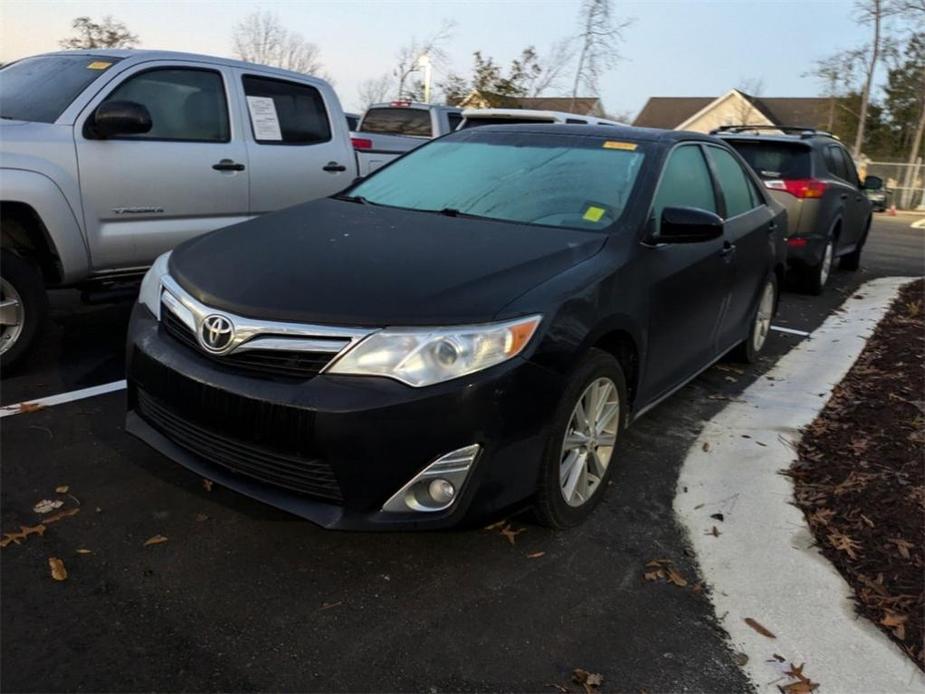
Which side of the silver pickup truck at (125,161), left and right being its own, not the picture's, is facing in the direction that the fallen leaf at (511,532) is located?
left

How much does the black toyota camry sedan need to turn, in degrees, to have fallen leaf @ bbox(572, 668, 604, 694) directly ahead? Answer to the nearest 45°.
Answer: approximately 90° to its left

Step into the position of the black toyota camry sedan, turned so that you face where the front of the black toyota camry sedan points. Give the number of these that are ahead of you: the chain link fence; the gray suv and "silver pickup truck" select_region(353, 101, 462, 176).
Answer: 0

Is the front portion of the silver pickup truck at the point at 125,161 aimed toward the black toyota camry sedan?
no

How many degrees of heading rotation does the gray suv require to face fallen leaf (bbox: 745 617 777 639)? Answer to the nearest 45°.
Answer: approximately 135° to its right

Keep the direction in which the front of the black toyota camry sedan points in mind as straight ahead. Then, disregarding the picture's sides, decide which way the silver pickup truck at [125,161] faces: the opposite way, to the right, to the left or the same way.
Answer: the same way

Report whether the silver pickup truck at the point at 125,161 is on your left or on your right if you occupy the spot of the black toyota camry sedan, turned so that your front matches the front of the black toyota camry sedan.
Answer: on your right

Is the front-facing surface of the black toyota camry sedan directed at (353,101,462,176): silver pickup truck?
no

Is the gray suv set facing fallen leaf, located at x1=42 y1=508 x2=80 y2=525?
no

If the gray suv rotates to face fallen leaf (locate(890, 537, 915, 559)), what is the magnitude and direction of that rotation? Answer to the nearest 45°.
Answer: approximately 135° to its right

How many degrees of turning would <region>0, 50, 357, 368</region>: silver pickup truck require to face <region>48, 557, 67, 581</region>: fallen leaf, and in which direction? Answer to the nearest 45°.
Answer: approximately 45° to its left

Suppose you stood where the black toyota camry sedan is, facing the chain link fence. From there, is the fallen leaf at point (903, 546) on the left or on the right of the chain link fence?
right

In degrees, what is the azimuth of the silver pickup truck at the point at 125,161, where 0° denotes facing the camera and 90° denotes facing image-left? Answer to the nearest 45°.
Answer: approximately 45°

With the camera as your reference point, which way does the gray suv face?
facing away from the viewer and to the right of the viewer

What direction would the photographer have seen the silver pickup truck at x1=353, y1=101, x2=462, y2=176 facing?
facing away from the viewer and to the right of the viewer

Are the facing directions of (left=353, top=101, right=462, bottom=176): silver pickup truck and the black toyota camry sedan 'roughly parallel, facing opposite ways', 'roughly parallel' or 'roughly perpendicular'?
roughly parallel, facing opposite ways

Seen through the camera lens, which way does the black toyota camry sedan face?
facing the viewer and to the left of the viewer

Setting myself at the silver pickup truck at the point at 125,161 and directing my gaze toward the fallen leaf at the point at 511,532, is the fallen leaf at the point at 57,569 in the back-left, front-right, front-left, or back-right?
front-right
